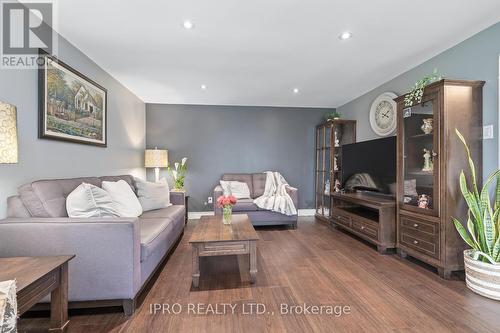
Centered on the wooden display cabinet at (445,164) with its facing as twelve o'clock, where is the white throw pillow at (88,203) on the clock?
The white throw pillow is roughly at 12 o'clock from the wooden display cabinet.

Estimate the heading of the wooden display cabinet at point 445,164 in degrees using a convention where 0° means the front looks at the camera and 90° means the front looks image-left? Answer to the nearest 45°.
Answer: approximately 45°

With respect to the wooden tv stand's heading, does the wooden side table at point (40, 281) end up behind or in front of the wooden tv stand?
in front

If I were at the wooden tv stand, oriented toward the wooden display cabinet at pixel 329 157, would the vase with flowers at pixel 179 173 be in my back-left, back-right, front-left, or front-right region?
front-left

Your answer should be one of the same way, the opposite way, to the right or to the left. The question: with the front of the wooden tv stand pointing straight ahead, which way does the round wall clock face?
the same way

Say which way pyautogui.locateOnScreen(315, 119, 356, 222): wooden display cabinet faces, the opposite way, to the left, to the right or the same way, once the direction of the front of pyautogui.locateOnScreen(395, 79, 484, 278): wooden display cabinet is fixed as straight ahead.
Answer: the same way

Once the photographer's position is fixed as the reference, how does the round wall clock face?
facing the viewer and to the left of the viewer

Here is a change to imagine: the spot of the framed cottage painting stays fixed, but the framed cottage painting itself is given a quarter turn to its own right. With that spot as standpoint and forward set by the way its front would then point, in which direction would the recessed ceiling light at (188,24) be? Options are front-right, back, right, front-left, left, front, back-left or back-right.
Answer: left

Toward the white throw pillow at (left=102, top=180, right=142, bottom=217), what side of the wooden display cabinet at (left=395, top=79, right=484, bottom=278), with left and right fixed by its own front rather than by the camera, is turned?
front

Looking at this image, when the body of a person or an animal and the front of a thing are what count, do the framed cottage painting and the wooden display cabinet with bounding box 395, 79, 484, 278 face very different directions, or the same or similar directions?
very different directions

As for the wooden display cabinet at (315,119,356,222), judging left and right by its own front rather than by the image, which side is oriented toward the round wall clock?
left

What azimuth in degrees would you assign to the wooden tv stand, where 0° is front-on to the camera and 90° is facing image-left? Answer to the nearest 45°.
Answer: approximately 45°

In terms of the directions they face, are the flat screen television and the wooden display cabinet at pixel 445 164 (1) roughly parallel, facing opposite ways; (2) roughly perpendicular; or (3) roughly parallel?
roughly parallel

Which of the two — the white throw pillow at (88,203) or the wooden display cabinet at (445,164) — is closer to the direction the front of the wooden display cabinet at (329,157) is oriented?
the white throw pillow

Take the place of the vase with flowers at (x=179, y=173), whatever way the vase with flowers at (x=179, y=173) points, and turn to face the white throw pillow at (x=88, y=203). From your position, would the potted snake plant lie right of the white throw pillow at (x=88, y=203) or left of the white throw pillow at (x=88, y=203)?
left

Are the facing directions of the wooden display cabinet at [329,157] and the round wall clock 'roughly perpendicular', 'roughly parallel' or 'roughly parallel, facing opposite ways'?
roughly parallel

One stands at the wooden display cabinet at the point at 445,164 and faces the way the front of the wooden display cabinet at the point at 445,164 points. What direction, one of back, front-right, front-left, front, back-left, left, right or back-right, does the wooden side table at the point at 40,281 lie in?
front
